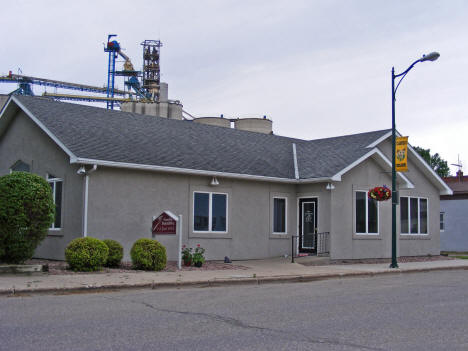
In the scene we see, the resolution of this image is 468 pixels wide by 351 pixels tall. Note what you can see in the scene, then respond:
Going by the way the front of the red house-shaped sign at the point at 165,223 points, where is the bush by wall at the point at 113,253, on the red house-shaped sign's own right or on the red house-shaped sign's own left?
on the red house-shaped sign's own right

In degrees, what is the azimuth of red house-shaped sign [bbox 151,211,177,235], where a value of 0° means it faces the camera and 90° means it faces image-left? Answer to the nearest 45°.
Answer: approximately 0°

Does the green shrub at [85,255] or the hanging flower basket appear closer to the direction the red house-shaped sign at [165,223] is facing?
the green shrub

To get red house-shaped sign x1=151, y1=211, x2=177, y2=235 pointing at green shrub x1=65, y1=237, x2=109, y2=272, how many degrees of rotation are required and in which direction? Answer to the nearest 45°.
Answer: approximately 45° to its right

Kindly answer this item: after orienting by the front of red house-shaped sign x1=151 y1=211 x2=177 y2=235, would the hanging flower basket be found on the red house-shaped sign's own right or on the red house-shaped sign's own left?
on the red house-shaped sign's own left
